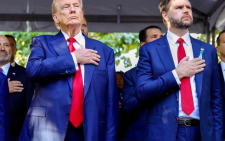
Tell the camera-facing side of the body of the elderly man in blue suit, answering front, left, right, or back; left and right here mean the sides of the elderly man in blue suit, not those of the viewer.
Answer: front

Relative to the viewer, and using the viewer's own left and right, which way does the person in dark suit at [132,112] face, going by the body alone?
facing the viewer and to the right of the viewer

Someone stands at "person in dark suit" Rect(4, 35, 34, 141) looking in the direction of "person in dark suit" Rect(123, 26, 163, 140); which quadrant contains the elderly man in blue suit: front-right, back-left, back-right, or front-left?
front-right

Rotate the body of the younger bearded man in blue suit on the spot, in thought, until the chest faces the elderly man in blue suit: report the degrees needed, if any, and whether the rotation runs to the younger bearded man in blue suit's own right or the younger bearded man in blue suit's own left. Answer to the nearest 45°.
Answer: approximately 135° to the younger bearded man in blue suit's own right

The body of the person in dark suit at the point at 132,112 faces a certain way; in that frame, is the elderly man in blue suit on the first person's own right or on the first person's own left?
on the first person's own right

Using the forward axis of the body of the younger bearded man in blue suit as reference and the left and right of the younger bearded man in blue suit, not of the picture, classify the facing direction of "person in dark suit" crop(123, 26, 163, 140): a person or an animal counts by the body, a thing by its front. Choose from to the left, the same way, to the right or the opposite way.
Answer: the same way

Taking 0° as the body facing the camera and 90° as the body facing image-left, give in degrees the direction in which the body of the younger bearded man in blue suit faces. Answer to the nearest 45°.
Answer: approximately 315°

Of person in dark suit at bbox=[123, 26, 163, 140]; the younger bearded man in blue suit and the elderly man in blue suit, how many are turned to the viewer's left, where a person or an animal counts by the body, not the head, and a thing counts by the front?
0

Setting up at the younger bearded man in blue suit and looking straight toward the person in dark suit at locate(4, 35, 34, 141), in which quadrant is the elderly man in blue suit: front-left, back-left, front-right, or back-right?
front-left

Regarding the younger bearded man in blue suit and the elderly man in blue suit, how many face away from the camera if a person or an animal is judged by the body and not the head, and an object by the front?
0

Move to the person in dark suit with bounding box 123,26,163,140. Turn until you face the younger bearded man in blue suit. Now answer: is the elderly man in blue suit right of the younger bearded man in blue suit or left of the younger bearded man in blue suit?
right

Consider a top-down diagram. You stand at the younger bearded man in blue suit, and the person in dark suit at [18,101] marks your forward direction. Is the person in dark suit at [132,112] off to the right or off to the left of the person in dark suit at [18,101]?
right
